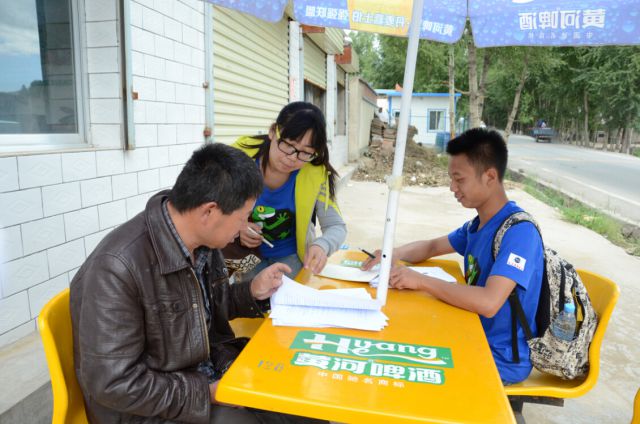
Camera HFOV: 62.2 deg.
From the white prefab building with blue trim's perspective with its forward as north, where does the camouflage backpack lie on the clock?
The camouflage backpack is roughly at 12 o'clock from the white prefab building with blue trim.

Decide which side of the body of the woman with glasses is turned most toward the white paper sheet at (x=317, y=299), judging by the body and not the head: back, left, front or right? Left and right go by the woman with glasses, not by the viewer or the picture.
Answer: front

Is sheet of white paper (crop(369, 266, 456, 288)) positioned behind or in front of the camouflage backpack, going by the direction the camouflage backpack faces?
behind

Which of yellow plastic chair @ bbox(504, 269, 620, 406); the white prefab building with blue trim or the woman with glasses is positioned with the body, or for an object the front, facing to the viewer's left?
the yellow plastic chair

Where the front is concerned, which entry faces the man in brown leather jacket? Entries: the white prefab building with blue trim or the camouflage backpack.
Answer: the white prefab building with blue trim

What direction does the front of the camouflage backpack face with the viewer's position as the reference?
facing to the right of the viewer

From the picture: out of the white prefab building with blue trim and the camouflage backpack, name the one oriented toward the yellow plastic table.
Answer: the white prefab building with blue trim

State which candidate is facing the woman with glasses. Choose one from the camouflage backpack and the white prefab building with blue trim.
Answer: the white prefab building with blue trim

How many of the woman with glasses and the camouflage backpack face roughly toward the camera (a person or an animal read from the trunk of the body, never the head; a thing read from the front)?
1

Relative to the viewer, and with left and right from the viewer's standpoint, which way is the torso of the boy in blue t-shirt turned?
facing to the left of the viewer

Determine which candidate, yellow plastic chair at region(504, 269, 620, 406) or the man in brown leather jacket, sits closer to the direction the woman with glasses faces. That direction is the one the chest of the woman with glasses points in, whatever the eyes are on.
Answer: the man in brown leather jacket

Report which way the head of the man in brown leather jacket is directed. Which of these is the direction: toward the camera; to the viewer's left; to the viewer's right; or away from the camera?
to the viewer's right

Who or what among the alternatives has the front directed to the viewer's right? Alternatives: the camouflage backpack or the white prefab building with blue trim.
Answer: the camouflage backpack

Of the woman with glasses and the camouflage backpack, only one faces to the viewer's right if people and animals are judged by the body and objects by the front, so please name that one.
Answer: the camouflage backpack

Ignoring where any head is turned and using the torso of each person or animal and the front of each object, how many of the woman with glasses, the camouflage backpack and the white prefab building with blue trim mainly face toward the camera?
2

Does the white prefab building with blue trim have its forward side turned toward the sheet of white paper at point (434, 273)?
yes

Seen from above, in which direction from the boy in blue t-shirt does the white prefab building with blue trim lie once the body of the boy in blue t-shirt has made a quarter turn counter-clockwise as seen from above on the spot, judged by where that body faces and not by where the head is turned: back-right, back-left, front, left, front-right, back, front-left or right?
back

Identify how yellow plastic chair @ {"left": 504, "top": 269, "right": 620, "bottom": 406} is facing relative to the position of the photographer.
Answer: facing to the left of the viewer
